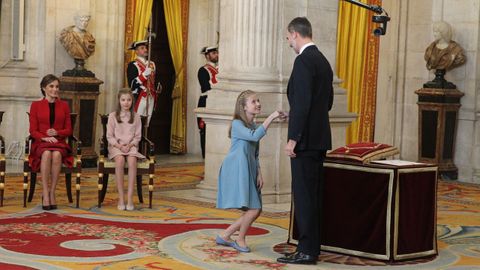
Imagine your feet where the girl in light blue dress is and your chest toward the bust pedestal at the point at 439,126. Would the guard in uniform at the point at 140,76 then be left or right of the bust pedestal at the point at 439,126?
left

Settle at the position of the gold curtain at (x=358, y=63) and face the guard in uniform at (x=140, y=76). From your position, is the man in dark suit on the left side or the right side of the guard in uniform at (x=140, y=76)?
left

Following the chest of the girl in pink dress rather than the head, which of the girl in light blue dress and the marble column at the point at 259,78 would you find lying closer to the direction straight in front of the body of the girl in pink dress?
the girl in light blue dress

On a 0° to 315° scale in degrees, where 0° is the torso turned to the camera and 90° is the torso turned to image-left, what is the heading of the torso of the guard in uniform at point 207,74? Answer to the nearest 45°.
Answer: approximately 315°

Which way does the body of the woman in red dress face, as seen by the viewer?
toward the camera

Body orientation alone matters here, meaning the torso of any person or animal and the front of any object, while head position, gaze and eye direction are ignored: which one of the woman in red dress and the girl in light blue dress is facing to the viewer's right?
the girl in light blue dress

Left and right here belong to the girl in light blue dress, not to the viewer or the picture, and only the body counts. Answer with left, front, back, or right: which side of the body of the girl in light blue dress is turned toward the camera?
right

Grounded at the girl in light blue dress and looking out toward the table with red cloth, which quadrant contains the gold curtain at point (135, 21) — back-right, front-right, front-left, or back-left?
back-left

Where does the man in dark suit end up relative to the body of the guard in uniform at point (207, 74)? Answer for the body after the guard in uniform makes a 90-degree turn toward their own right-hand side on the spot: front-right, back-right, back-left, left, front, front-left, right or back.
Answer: front-left

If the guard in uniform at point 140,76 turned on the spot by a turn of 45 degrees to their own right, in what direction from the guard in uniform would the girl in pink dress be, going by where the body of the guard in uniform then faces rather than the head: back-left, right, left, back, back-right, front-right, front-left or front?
front

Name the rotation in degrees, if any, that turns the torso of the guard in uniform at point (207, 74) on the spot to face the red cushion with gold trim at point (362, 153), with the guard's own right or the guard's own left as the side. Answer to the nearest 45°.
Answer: approximately 45° to the guard's own right

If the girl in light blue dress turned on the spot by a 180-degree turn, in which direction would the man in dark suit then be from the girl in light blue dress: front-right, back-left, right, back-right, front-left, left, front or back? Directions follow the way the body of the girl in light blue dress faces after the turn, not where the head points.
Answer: back-left

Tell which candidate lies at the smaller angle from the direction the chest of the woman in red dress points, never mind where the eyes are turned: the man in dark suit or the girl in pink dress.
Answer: the man in dark suit

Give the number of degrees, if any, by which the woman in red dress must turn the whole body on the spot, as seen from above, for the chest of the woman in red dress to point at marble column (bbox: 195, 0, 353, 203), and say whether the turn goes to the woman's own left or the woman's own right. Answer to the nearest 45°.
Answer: approximately 90° to the woman's own left

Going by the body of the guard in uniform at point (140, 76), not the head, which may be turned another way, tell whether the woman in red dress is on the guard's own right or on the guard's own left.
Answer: on the guard's own right

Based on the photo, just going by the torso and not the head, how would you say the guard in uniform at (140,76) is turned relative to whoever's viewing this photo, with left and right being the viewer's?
facing the viewer and to the right of the viewer

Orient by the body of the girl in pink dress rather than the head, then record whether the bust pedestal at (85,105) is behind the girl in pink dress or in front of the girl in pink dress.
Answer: behind
